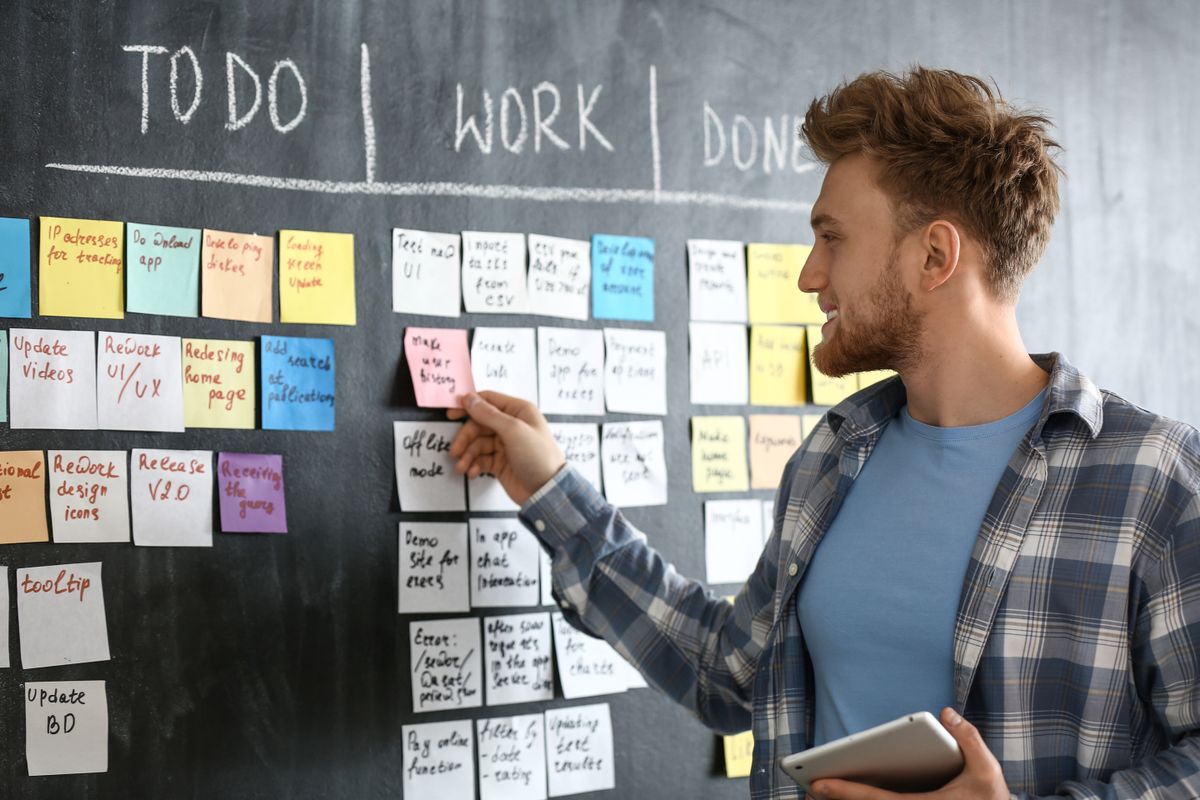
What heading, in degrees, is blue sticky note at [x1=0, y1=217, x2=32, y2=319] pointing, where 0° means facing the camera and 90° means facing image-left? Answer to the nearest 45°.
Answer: approximately 0°

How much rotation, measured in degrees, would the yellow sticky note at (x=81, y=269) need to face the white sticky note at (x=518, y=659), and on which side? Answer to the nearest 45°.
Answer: approximately 90° to its left

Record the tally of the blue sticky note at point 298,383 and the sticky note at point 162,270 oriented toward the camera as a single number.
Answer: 2

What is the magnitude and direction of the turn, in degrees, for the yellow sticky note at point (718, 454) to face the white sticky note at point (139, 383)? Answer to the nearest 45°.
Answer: approximately 45° to its right

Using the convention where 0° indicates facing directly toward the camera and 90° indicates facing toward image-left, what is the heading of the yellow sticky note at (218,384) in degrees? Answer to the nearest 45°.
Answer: approximately 0°

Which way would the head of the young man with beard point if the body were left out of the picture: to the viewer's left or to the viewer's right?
to the viewer's left

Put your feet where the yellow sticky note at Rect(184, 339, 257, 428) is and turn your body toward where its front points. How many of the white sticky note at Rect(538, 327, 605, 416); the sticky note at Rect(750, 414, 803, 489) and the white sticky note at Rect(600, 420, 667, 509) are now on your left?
3

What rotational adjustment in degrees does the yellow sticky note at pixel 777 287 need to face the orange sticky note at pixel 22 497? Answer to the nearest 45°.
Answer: approximately 45° to its right
